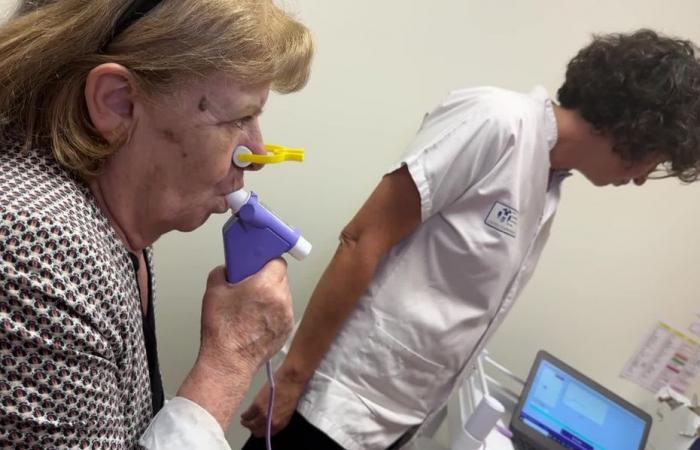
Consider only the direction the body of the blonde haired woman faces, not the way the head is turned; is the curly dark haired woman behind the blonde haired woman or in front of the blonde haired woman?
in front

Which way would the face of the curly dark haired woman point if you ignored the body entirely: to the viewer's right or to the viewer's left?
to the viewer's right

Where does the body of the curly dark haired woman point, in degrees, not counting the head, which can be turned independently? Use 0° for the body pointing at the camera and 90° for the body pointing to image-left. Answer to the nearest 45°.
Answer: approximately 270°

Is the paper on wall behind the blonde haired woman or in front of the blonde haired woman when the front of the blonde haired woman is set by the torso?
in front

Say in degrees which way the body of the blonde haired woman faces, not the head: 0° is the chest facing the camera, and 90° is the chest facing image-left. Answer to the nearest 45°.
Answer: approximately 270°

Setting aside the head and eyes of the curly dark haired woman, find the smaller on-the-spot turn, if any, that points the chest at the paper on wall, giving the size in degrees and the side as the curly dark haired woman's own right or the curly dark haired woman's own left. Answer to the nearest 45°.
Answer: approximately 45° to the curly dark haired woman's own left

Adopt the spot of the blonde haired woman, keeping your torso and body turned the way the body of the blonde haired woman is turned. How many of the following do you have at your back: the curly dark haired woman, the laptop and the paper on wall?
0

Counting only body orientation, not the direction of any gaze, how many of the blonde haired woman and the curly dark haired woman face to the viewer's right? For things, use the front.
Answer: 2
